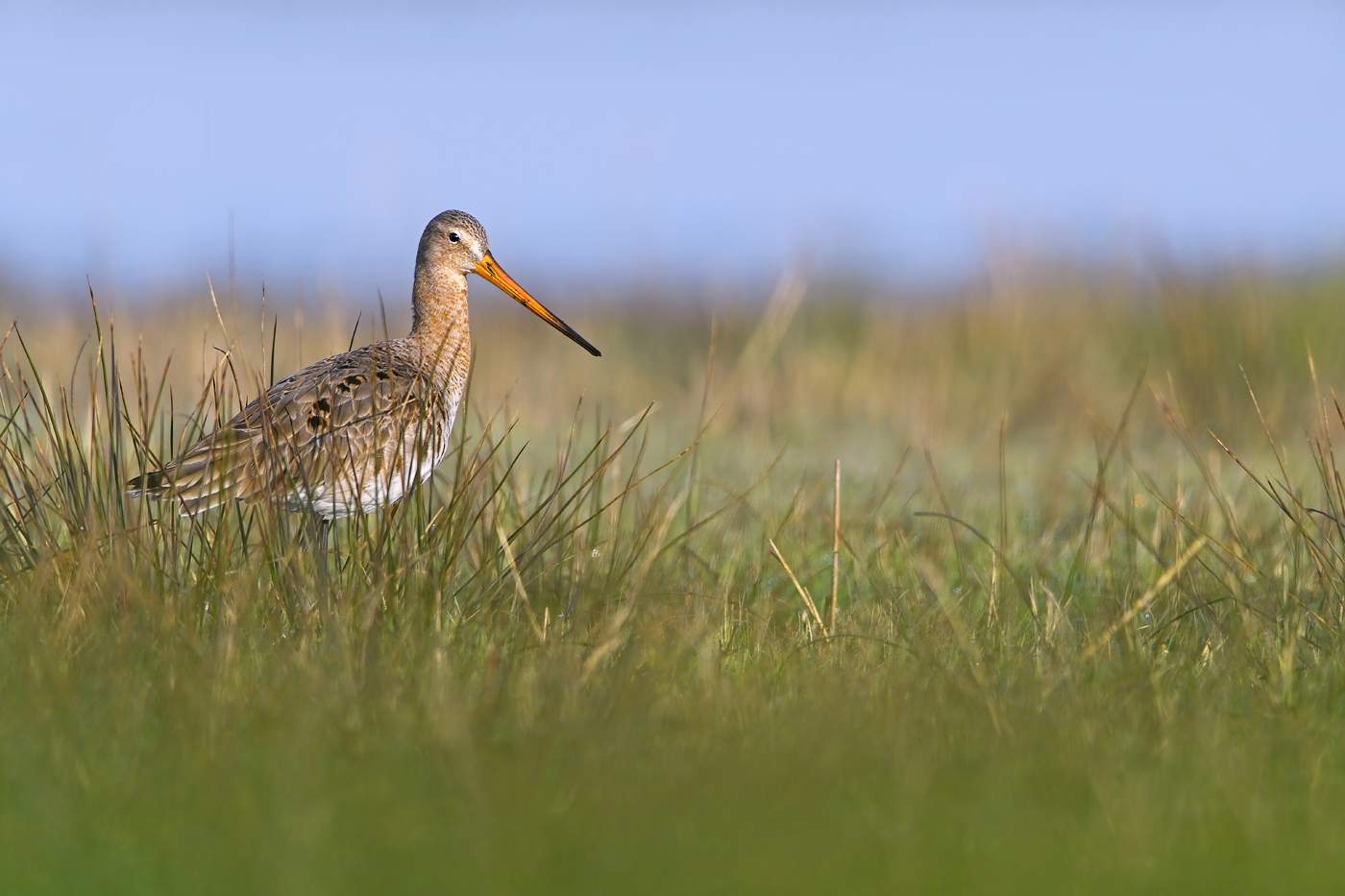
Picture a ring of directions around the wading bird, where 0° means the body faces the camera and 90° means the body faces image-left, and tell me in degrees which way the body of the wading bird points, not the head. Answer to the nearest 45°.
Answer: approximately 270°
